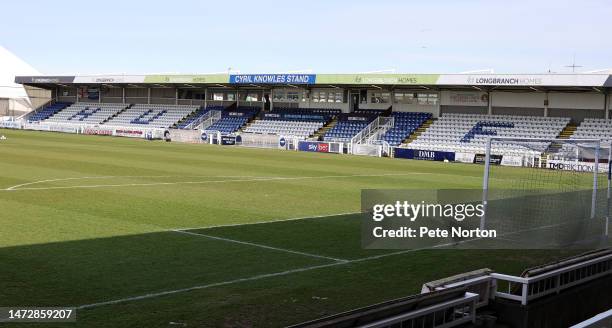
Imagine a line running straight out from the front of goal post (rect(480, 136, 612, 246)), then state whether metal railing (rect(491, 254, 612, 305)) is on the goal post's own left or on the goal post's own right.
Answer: on the goal post's own left

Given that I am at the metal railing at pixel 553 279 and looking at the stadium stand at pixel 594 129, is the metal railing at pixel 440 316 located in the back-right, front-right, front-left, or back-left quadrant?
back-left

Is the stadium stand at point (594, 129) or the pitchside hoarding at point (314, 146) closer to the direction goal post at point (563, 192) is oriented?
the pitchside hoarding

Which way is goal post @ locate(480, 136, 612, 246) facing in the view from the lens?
facing away from the viewer and to the left of the viewer

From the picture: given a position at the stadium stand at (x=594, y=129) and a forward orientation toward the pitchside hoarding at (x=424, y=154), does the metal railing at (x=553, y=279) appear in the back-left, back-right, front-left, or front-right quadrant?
front-left

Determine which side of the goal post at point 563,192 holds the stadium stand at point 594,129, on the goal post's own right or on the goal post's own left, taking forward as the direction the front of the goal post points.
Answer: on the goal post's own right

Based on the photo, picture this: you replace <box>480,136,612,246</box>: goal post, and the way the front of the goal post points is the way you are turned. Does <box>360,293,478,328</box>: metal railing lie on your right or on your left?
on your left

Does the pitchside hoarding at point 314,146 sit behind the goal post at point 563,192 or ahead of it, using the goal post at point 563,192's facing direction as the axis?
ahead

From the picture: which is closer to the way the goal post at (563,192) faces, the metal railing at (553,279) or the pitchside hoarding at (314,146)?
the pitchside hoarding
